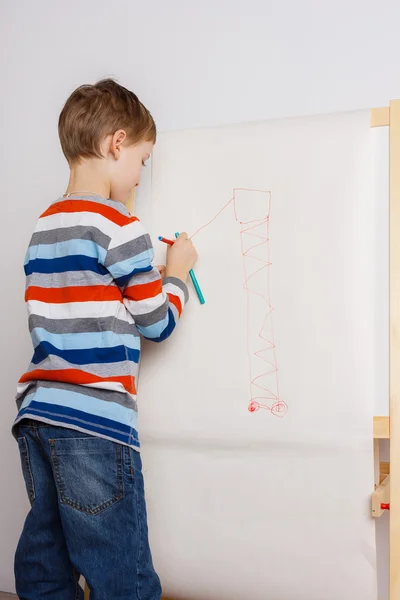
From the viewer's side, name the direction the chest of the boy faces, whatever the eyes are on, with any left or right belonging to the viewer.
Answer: facing away from the viewer and to the right of the viewer

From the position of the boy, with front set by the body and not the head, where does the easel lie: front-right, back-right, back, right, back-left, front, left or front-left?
front-right

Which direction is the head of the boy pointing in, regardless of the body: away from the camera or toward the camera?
away from the camera
